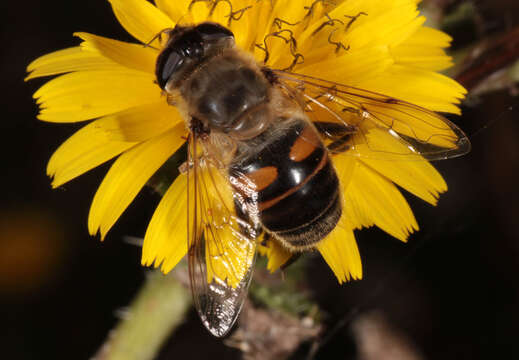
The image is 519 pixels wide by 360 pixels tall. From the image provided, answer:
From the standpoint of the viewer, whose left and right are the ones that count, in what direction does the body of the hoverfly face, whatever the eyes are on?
facing away from the viewer and to the left of the viewer
